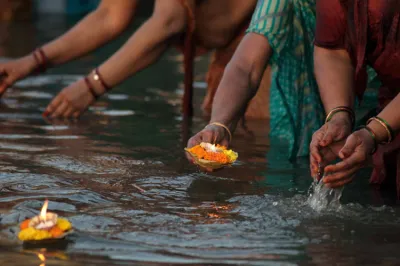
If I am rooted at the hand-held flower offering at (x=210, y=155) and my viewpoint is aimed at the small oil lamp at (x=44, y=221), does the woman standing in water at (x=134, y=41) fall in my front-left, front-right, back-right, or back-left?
back-right

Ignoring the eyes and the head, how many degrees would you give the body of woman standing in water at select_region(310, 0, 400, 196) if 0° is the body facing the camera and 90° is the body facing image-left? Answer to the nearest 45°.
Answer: approximately 45°

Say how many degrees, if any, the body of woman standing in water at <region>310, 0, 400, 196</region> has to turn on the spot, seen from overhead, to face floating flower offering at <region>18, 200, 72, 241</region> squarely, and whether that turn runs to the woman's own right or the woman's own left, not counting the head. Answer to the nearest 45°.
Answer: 0° — they already face it

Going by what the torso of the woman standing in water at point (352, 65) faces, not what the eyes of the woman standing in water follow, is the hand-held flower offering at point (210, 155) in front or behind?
in front

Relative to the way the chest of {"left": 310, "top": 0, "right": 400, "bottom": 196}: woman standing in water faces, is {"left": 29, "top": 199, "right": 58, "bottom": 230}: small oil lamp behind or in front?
in front

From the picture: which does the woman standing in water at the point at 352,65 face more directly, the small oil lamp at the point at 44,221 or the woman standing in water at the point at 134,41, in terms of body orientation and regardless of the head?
the small oil lamp
